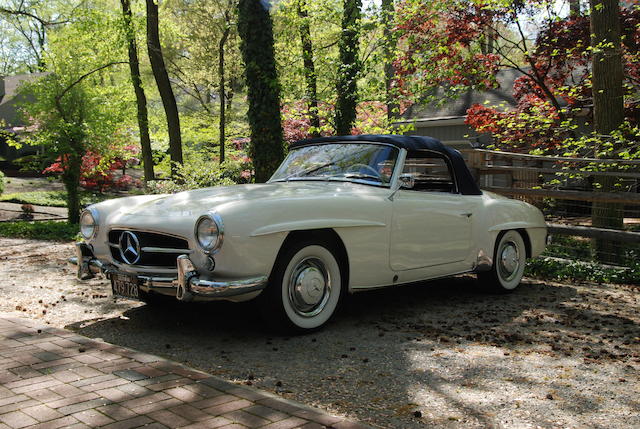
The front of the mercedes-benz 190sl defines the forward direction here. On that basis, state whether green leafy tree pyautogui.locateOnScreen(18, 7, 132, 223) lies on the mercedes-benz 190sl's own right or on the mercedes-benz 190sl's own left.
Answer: on the mercedes-benz 190sl's own right

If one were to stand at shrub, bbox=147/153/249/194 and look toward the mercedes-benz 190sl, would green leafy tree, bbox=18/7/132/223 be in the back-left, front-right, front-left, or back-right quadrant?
back-right

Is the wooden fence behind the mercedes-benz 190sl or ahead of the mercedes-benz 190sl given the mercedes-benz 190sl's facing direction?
behind

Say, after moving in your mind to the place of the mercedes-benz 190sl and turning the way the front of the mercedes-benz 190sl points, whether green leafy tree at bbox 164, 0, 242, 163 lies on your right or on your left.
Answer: on your right

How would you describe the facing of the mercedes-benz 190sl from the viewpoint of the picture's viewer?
facing the viewer and to the left of the viewer

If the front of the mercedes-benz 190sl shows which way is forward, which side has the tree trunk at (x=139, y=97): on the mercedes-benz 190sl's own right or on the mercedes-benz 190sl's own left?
on the mercedes-benz 190sl's own right

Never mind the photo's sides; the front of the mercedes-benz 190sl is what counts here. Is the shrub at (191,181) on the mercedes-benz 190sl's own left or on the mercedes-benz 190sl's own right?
on the mercedes-benz 190sl's own right
